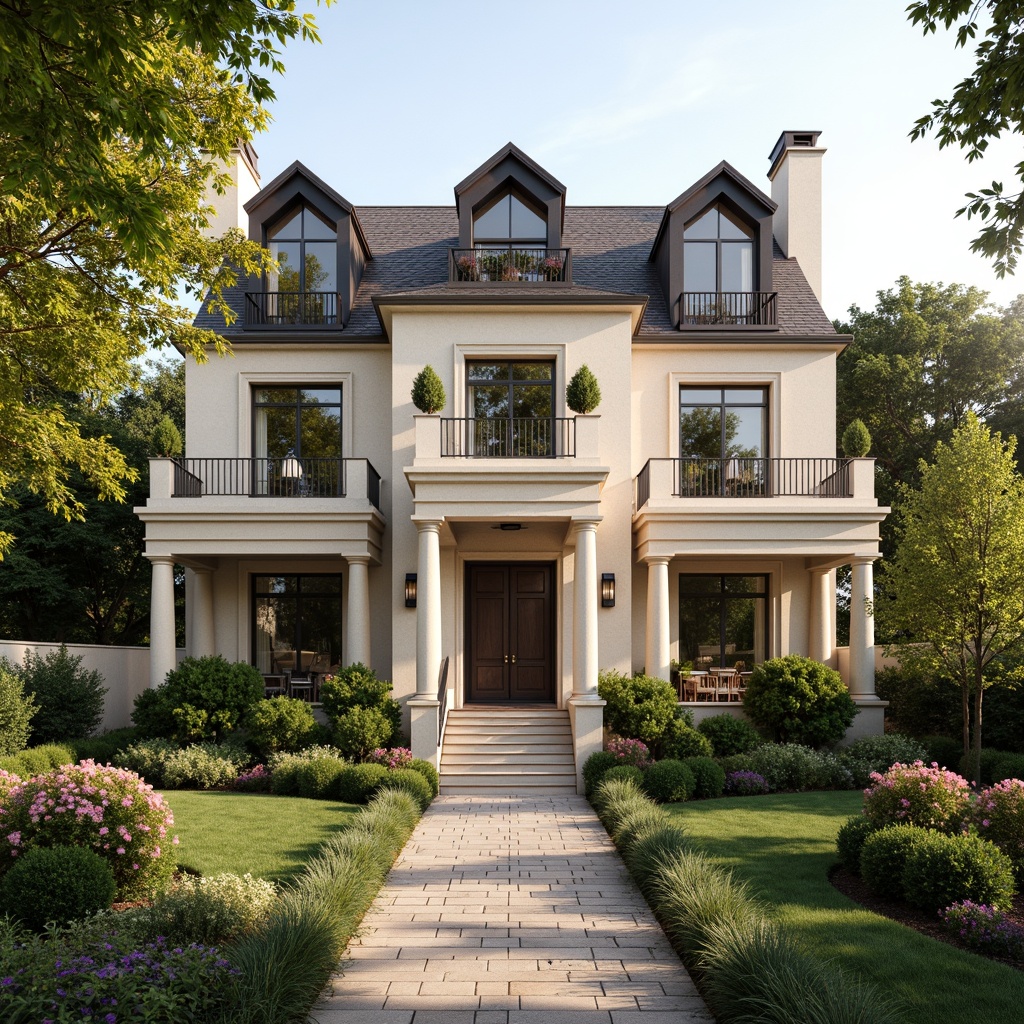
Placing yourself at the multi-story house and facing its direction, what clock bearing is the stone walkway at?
The stone walkway is roughly at 12 o'clock from the multi-story house.

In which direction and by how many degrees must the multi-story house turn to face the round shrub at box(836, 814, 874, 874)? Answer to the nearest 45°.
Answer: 0° — it already faces it

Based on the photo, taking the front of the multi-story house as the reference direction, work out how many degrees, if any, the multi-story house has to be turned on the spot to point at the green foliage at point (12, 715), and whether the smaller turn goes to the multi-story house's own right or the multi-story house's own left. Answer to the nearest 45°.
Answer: approximately 45° to the multi-story house's own right

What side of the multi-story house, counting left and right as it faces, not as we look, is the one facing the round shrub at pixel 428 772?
front

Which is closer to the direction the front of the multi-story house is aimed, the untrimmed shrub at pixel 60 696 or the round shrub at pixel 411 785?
the round shrub

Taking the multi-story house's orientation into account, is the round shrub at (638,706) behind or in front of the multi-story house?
in front

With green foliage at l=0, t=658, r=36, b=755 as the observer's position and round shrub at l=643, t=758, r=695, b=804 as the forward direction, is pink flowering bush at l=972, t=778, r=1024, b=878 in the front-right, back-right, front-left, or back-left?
front-right

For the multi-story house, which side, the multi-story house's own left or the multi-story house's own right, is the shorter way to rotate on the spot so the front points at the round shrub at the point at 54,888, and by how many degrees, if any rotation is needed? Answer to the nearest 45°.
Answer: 0° — it already faces it

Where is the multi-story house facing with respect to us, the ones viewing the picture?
facing the viewer

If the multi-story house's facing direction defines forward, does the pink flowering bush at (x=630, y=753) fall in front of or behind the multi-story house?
in front

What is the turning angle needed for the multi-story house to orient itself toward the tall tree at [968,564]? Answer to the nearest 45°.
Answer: approximately 45° to its left

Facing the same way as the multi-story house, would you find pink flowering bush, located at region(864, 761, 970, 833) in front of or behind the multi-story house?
in front
